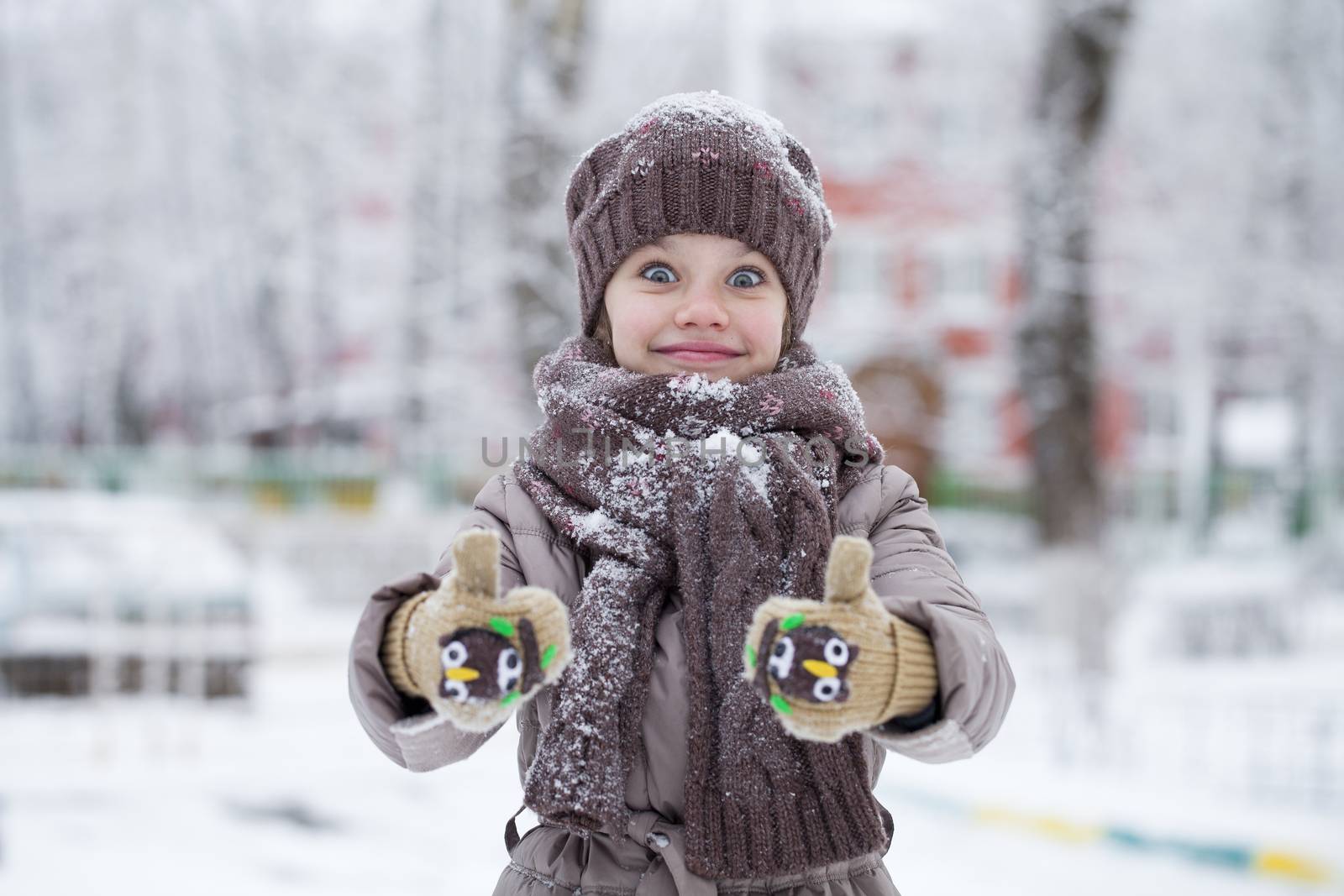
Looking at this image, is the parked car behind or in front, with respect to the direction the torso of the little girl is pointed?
behind

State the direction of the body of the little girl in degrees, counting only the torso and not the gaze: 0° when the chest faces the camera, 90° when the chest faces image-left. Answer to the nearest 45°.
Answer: approximately 0°
